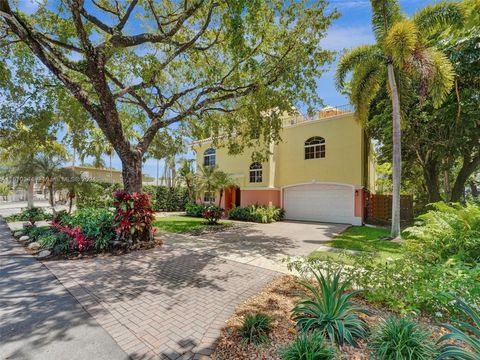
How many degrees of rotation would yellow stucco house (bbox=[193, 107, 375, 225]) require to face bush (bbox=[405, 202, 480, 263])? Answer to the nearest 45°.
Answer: approximately 45° to its left

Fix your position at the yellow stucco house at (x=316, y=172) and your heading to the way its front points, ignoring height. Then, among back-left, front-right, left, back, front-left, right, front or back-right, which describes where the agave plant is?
front-left

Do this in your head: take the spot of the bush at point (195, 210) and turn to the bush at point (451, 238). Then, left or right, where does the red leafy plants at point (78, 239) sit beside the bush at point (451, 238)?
right

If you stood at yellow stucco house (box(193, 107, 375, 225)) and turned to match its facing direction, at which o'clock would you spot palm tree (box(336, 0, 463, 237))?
The palm tree is roughly at 10 o'clock from the yellow stucco house.

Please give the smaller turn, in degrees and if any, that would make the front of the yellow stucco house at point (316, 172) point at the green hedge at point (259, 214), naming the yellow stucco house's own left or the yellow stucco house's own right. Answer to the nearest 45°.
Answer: approximately 45° to the yellow stucco house's own right

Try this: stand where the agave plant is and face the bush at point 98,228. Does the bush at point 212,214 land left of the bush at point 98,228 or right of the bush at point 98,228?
right

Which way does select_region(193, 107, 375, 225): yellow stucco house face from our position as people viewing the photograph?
facing the viewer and to the left of the viewer

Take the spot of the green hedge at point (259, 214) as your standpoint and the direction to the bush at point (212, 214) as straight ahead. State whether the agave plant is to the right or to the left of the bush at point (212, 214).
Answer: left

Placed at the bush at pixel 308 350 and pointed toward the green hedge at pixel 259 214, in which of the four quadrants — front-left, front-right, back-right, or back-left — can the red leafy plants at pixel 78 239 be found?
front-left

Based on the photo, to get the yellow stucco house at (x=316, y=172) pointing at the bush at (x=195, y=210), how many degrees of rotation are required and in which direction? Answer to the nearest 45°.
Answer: approximately 45° to its right

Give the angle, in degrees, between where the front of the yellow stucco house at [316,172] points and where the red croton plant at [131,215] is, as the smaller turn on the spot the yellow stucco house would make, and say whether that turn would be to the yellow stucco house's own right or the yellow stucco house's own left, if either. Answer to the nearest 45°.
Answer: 0° — it already faces it

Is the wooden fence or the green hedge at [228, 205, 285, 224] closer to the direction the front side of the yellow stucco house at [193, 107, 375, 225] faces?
the green hedge

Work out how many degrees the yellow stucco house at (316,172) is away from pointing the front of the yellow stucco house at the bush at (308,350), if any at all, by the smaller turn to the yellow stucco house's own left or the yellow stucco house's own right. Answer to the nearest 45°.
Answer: approximately 45° to the yellow stucco house's own left

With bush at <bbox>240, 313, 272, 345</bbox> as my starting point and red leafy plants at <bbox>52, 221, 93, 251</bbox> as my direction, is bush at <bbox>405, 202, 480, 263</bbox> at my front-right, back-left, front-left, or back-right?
back-right

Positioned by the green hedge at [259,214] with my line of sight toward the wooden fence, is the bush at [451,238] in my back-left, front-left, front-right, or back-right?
front-right

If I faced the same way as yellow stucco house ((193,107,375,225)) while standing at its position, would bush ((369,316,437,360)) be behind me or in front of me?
in front

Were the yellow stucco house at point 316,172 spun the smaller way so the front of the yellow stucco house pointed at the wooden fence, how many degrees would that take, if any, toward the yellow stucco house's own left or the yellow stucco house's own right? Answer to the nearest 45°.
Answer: approximately 135° to the yellow stucco house's own left

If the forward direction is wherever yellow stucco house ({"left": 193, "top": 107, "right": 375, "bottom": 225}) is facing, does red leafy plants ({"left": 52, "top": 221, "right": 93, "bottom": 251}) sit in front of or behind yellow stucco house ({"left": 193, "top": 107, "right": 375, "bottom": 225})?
in front

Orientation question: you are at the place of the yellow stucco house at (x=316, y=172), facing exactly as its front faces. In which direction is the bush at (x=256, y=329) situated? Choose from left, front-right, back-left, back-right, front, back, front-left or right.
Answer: front-left
